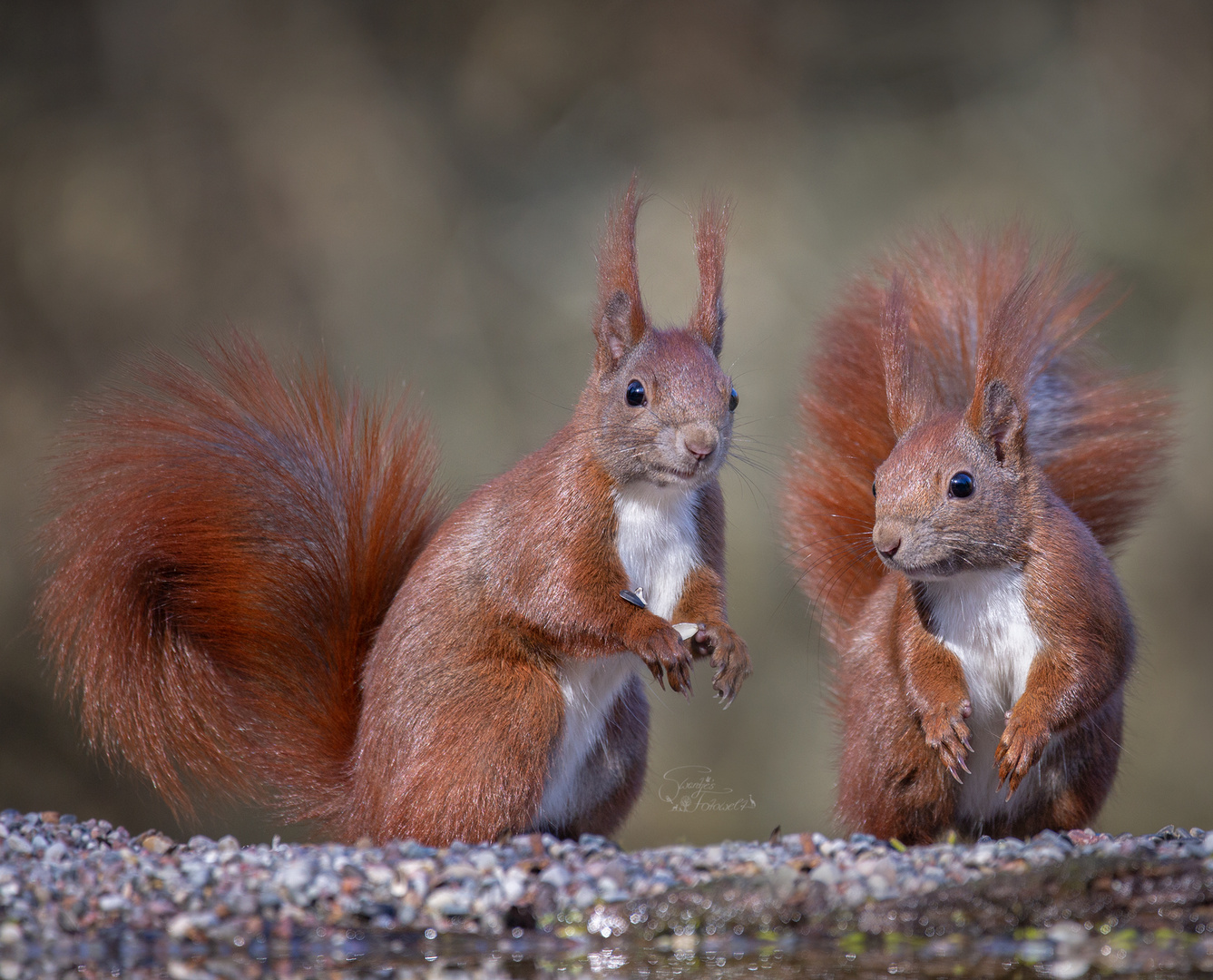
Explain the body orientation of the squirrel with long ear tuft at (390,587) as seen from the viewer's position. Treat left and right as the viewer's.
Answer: facing the viewer and to the right of the viewer

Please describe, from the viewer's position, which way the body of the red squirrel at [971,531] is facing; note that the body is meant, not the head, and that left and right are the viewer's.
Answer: facing the viewer

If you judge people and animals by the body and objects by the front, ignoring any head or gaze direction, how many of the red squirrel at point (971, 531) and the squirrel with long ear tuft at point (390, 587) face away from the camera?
0
